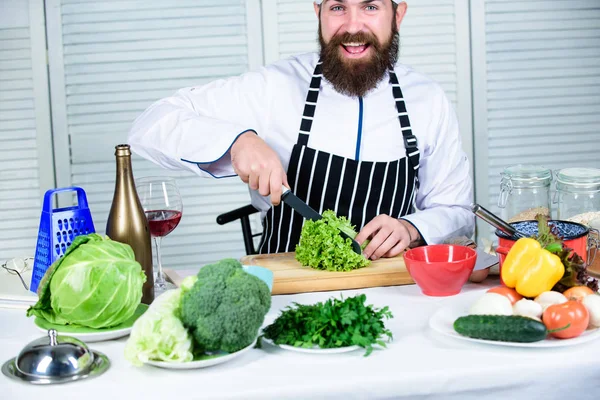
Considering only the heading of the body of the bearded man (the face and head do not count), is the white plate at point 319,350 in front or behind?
in front

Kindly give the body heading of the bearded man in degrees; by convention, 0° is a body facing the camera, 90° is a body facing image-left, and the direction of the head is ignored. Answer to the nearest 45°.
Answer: approximately 0°

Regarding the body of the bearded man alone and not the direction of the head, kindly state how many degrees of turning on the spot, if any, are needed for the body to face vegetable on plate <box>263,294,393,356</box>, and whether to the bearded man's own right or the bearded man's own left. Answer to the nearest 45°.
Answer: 0° — they already face it

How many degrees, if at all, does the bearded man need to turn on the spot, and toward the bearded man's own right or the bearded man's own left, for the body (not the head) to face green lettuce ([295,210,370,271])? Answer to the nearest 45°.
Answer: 0° — they already face it

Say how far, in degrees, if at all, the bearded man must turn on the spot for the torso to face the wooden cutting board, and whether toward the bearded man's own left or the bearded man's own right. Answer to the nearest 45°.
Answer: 0° — they already face it

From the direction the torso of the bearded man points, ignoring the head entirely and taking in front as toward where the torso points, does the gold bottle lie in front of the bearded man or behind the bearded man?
in front

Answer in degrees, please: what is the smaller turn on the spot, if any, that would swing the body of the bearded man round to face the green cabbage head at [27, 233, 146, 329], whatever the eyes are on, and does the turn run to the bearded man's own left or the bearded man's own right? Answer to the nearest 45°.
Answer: approximately 45° to the bearded man's own right

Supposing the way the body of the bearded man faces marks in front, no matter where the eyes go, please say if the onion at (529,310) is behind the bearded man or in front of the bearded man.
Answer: in front

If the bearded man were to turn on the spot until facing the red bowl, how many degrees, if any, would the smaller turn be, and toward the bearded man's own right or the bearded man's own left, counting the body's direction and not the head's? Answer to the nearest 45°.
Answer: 0° — they already face it

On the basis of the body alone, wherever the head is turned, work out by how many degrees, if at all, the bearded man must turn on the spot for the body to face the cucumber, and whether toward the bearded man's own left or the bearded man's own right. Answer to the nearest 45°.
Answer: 0° — they already face it
